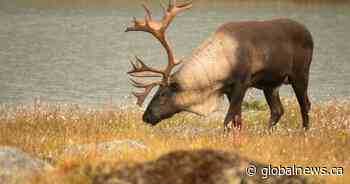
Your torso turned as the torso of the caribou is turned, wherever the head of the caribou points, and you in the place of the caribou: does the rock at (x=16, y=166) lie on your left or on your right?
on your left

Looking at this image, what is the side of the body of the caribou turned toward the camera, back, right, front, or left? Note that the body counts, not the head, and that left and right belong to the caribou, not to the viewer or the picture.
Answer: left

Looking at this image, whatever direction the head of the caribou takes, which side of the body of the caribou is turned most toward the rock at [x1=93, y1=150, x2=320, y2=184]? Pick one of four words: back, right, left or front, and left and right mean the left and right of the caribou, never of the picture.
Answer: left
